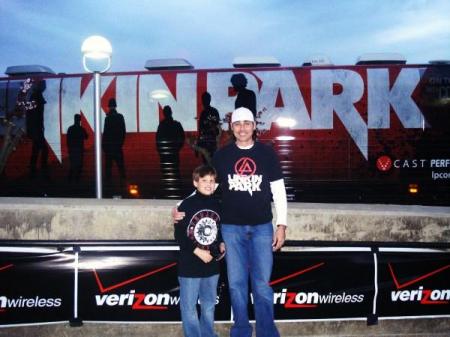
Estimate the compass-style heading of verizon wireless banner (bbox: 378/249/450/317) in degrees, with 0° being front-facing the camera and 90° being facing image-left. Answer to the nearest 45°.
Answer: approximately 0°

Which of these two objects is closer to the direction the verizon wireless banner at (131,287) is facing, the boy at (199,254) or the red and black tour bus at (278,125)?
the boy

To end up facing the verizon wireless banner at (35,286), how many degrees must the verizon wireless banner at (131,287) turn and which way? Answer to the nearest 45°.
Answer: approximately 90° to its right

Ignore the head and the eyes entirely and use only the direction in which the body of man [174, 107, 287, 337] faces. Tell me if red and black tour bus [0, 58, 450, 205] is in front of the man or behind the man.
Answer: behind

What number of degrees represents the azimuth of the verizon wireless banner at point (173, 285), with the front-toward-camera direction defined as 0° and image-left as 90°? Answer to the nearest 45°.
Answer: approximately 0°

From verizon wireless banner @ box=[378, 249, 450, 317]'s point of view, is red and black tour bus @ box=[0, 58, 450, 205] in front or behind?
behind
